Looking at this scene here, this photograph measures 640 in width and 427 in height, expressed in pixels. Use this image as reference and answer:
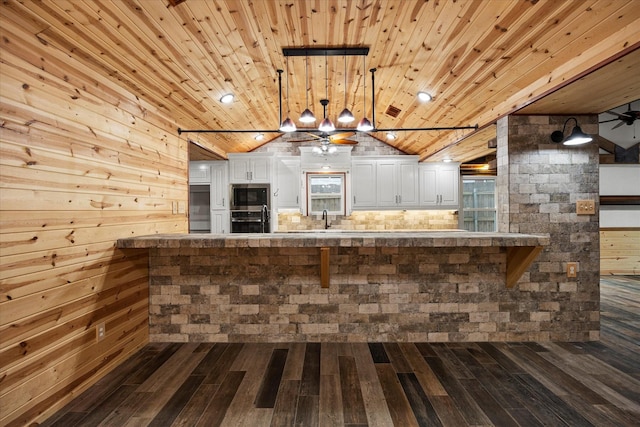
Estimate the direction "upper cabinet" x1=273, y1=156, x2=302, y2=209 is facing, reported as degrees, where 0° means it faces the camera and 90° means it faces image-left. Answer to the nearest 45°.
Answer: approximately 0°

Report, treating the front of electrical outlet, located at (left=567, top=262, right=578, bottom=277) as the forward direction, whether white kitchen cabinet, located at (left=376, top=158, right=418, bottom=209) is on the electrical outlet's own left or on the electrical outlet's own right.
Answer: on the electrical outlet's own right

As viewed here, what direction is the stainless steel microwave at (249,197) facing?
toward the camera

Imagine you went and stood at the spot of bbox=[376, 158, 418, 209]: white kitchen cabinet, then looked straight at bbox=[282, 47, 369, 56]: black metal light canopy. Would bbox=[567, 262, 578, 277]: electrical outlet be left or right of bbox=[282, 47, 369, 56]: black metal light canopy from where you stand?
left

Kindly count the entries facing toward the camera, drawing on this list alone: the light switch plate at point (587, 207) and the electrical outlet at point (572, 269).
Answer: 2

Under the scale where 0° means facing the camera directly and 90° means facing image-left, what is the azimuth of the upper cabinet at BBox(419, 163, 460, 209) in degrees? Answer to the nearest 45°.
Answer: approximately 0°

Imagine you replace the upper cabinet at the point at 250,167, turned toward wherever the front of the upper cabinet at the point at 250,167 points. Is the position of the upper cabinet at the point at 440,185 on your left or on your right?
on your left

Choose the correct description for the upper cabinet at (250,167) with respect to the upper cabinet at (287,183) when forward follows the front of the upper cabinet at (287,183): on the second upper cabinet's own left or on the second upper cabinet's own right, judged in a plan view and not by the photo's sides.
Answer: on the second upper cabinet's own right

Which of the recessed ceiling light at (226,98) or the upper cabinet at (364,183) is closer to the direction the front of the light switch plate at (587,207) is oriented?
the recessed ceiling light

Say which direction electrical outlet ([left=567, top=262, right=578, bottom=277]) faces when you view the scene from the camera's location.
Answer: facing the viewer

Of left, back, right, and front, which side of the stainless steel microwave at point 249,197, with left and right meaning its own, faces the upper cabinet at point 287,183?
left

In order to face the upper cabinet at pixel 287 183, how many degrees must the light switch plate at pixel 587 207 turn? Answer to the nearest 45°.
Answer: approximately 90° to its right

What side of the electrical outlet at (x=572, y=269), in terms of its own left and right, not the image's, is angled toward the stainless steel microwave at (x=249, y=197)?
right

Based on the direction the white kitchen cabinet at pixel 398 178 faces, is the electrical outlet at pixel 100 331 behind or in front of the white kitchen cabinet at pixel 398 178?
in front
